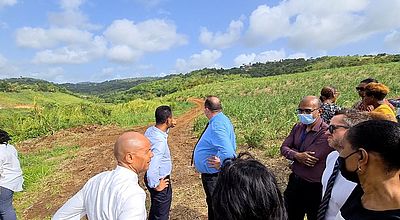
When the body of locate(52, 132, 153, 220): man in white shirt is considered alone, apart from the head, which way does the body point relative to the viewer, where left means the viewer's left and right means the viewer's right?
facing away from the viewer and to the right of the viewer

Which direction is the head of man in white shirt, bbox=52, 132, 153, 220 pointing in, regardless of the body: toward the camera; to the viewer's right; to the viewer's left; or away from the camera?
to the viewer's right

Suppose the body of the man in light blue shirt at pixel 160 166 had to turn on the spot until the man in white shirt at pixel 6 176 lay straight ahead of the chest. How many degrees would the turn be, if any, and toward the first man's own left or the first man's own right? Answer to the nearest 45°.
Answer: approximately 180°

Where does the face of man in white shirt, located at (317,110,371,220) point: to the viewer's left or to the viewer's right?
to the viewer's left

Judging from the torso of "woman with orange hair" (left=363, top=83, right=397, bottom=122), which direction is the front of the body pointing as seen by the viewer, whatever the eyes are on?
to the viewer's left

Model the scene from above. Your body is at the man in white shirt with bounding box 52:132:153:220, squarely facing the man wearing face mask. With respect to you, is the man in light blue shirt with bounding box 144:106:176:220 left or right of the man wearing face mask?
left

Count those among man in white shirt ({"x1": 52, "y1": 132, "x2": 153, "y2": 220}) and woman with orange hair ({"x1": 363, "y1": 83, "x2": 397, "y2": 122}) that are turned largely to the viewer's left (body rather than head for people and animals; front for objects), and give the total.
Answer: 1

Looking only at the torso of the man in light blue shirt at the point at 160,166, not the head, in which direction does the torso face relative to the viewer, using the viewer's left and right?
facing to the right of the viewer

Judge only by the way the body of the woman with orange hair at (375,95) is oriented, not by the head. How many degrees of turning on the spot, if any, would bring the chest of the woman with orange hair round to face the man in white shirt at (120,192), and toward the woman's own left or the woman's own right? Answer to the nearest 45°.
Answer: approximately 45° to the woman's own left

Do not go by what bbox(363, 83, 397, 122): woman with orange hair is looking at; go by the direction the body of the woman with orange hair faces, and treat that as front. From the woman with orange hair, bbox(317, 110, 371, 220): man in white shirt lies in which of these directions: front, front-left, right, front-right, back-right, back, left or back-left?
left

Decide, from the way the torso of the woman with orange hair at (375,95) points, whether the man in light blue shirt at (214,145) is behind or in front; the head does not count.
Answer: in front
